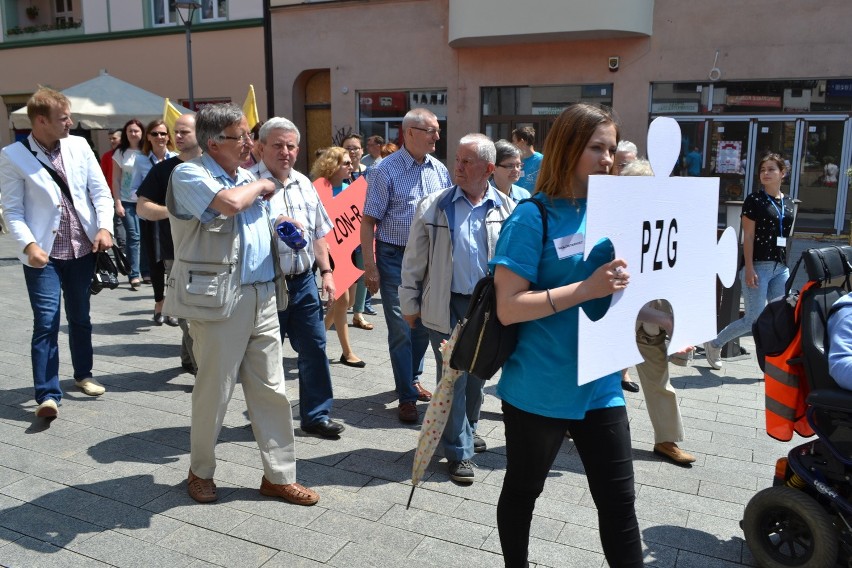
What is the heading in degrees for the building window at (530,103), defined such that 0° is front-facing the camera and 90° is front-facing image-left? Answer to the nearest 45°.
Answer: approximately 0°

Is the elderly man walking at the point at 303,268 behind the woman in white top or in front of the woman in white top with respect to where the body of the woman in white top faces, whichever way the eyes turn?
in front

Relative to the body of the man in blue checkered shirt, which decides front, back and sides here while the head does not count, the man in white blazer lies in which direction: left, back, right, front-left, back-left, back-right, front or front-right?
back-right

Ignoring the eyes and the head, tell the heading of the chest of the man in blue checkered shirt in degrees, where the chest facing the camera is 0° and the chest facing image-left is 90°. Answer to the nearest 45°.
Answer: approximately 315°

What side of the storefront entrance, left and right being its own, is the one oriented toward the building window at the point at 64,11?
right

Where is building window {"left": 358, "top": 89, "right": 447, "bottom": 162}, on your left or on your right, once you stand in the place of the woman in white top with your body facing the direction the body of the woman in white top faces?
on your left

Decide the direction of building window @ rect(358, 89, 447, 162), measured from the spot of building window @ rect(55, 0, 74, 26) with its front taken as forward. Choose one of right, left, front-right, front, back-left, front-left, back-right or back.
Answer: front-left

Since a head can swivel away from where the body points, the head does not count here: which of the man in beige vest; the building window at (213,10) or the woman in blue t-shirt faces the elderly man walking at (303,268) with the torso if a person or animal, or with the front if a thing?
the building window

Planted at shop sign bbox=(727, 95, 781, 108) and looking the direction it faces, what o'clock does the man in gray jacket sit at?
The man in gray jacket is roughly at 12 o'clock from the shop sign.

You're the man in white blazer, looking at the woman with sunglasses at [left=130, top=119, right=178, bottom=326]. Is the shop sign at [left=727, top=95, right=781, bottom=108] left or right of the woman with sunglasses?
right

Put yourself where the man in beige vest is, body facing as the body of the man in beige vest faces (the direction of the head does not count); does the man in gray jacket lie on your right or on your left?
on your left
